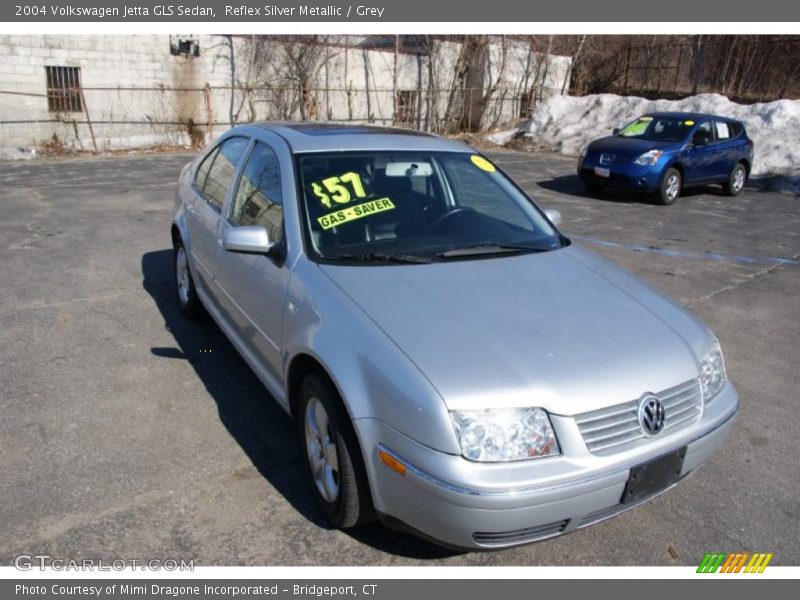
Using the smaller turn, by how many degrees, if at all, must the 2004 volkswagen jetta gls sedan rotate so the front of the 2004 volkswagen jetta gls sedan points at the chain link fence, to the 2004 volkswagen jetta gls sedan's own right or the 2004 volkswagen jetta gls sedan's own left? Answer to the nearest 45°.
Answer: approximately 180°

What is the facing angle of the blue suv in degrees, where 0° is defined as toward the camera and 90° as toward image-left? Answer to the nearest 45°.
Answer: approximately 45°

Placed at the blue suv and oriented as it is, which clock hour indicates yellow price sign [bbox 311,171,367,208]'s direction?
The yellow price sign is roughly at 11 o'clock from the blue suv.

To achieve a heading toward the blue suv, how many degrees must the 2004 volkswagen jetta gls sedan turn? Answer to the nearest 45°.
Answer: approximately 135° to its left

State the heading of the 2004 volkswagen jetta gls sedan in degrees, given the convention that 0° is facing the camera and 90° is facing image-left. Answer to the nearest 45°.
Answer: approximately 315°

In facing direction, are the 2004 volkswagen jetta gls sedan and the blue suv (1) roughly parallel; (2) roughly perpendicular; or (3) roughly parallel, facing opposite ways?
roughly perpendicular

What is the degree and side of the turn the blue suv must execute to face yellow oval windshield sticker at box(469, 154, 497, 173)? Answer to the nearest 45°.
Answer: approximately 45° to its left
